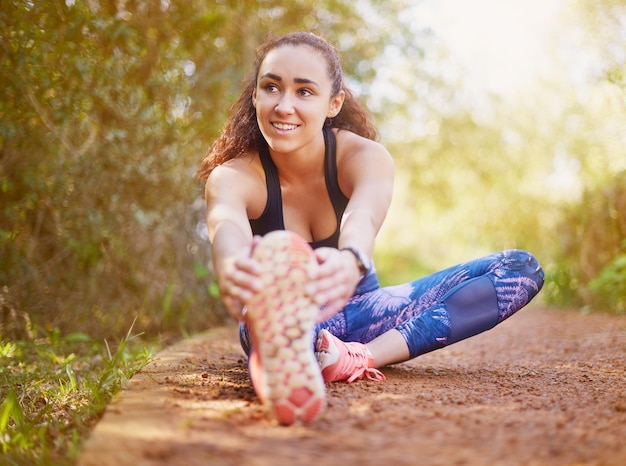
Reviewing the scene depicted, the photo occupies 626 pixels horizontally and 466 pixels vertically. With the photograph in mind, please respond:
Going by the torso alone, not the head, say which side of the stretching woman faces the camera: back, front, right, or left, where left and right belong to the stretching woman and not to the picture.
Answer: front
